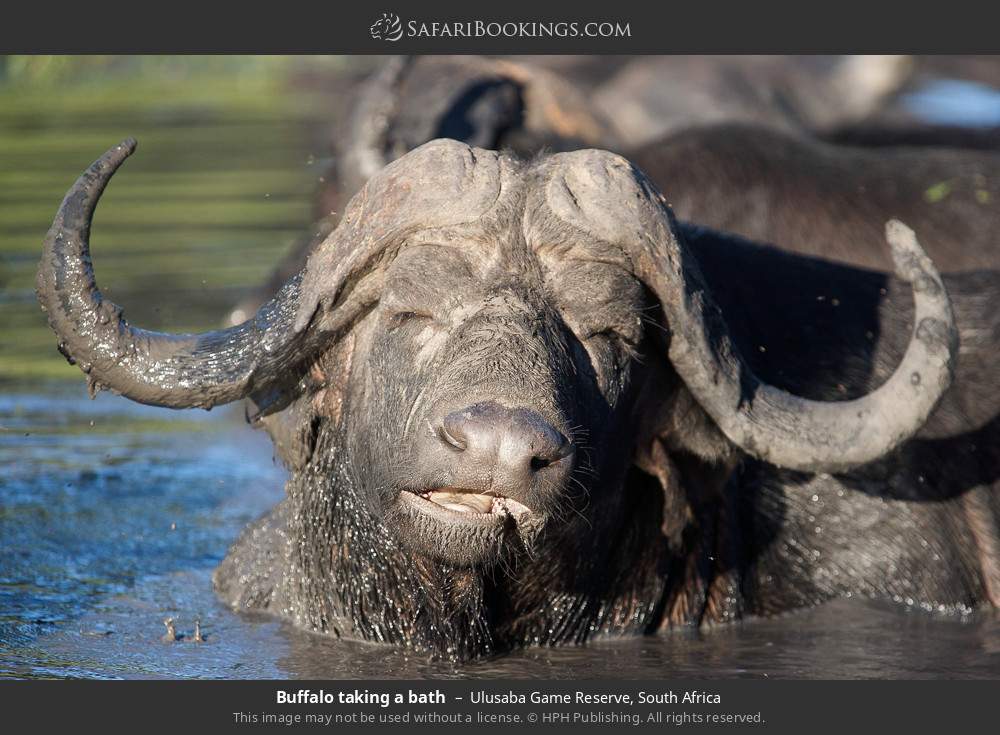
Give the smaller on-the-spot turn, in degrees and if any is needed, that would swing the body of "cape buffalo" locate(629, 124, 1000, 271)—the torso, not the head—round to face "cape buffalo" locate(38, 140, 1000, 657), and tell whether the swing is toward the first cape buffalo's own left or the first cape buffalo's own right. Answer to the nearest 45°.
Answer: approximately 90° to the first cape buffalo's own left

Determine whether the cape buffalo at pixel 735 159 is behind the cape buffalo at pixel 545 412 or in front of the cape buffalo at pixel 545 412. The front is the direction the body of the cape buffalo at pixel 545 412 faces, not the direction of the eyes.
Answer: behind

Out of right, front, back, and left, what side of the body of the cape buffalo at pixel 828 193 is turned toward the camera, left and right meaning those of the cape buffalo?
left

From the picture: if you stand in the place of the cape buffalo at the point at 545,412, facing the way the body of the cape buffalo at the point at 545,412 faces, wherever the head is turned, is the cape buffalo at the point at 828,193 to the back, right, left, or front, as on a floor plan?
back

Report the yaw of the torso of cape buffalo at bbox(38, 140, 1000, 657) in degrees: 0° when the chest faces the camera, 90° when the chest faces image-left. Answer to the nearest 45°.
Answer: approximately 45°
